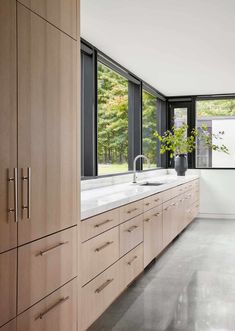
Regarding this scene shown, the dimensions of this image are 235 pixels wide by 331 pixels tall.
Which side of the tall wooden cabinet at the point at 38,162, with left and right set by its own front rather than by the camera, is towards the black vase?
left

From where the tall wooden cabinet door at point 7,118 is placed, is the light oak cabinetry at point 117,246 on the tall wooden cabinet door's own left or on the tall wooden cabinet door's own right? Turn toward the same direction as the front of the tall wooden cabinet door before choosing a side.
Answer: on the tall wooden cabinet door's own left

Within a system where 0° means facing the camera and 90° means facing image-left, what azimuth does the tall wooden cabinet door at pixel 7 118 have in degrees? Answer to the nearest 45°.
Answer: approximately 315°

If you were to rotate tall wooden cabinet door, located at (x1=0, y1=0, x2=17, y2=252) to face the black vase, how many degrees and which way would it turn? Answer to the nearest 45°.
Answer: approximately 90° to its left

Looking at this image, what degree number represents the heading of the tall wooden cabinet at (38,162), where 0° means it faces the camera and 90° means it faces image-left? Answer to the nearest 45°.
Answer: approximately 315°

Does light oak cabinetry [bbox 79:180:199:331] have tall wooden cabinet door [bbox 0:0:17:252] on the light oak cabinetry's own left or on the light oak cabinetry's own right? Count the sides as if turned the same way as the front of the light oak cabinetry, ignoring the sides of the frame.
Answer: on the light oak cabinetry's own right

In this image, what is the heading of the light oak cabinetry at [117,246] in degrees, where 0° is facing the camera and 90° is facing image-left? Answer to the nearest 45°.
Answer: approximately 315°
